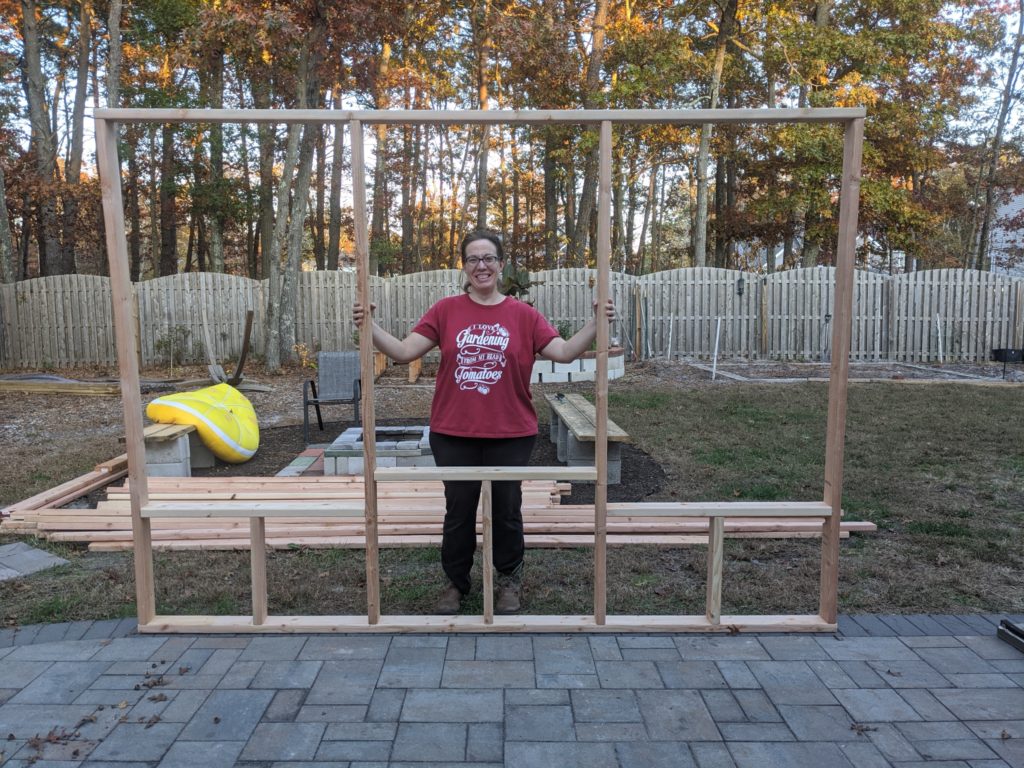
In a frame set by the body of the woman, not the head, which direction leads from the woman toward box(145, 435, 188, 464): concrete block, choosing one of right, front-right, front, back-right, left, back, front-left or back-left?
back-right

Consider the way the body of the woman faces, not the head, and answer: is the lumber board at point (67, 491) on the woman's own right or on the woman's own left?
on the woman's own right

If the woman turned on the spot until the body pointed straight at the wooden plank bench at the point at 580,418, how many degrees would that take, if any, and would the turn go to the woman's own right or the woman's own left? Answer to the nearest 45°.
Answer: approximately 180°

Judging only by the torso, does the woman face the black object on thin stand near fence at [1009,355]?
no

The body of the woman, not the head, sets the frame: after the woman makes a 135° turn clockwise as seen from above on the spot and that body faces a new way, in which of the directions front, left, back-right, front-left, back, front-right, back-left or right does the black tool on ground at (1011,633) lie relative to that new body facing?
back-right

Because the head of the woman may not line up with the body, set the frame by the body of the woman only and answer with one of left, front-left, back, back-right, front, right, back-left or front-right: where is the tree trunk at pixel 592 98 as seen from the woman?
back

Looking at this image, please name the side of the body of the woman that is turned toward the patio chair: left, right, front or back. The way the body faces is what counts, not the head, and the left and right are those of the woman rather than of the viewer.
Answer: back

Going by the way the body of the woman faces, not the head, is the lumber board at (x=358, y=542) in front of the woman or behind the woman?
behind

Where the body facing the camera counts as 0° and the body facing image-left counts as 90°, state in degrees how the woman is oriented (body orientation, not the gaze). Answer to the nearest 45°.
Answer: approximately 0°

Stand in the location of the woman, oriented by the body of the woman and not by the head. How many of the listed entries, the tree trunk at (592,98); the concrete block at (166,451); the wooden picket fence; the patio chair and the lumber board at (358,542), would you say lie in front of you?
0

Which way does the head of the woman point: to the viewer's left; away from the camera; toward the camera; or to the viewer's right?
toward the camera

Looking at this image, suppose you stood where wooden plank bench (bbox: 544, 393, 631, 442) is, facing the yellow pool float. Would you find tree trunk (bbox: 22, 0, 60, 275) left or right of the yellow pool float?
right

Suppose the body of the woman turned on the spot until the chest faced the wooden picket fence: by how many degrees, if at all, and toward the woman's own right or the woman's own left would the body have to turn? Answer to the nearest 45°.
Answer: approximately 180°

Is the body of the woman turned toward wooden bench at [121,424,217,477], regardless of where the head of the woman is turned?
no

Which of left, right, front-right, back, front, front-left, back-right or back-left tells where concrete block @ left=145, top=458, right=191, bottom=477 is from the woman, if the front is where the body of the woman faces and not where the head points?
back-right

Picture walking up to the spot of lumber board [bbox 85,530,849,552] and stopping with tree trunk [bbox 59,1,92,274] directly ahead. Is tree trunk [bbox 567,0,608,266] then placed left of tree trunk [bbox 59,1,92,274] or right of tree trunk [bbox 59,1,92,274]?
right

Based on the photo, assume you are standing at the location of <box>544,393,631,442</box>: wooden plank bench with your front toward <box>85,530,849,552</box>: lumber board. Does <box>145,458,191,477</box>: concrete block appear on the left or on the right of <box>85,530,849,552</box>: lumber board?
right
